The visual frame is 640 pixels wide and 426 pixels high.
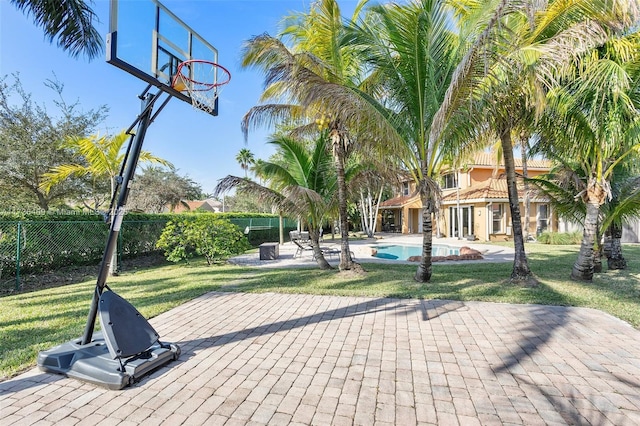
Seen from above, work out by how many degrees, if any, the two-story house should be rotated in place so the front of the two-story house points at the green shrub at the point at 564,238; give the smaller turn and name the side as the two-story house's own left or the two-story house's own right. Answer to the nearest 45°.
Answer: approximately 90° to the two-story house's own left

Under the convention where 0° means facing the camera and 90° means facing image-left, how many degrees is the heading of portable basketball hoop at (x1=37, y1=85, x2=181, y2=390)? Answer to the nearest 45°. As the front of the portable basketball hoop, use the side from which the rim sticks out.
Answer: approximately 315°

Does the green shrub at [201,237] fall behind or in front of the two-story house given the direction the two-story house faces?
in front

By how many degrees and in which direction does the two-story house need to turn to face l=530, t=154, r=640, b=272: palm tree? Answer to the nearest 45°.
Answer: approximately 45° to its left

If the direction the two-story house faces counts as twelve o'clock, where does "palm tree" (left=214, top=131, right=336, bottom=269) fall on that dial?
The palm tree is roughly at 11 o'clock from the two-story house.

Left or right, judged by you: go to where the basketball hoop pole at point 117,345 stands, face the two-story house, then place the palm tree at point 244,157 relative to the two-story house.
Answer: left

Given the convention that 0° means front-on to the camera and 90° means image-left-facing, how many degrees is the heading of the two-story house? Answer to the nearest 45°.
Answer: approximately 45°

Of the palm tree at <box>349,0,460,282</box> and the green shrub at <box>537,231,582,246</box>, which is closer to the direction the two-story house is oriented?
the palm tree

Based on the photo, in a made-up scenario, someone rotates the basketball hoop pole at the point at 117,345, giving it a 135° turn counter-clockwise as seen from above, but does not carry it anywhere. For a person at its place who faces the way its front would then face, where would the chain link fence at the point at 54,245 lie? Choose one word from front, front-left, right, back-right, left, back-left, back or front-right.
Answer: front

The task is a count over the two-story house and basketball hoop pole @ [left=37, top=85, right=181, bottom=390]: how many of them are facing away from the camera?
0

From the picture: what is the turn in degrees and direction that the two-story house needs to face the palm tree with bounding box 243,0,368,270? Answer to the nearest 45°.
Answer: approximately 45° to its left

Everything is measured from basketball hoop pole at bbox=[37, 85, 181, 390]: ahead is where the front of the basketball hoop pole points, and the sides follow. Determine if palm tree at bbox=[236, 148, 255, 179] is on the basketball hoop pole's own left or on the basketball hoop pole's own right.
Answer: on the basketball hoop pole's own left

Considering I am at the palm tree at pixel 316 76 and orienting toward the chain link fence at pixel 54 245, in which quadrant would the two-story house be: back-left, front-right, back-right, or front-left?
back-right

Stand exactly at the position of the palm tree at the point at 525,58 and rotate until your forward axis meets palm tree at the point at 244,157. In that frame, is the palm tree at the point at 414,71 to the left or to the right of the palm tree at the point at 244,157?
left

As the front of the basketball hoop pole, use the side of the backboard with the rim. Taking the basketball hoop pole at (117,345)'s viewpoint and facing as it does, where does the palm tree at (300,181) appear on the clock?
The palm tree is roughly at 9 o'clock from the basketball hoop pole.

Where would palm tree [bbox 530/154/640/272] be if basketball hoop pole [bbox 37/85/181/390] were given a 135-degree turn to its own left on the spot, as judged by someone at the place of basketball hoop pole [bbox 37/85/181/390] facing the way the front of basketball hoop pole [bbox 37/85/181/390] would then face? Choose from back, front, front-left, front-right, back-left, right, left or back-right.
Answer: right

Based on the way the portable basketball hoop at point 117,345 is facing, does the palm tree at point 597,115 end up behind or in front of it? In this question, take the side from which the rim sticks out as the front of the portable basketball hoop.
in front
